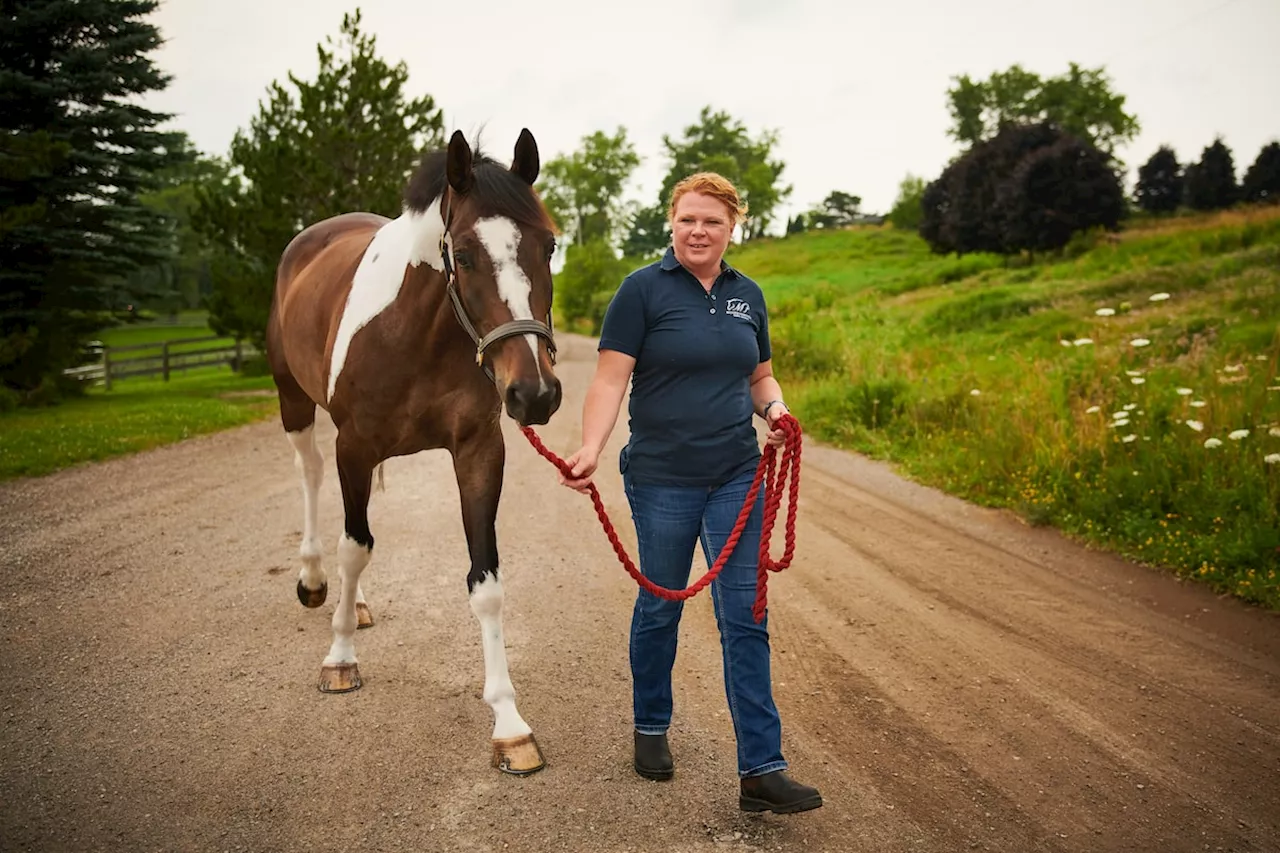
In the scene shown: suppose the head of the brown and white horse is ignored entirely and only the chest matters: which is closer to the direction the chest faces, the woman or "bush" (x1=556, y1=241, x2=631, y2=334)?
the woman

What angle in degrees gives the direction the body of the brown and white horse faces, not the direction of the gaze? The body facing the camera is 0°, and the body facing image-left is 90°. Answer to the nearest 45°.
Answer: approximately 315°

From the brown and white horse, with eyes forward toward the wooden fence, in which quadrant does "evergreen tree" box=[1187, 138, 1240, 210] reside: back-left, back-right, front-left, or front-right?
front-right

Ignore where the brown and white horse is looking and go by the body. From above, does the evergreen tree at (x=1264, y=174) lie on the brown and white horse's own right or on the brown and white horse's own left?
on the brown and white horse's own left

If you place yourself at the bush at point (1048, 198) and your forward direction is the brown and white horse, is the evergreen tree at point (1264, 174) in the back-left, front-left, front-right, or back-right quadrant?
back-left

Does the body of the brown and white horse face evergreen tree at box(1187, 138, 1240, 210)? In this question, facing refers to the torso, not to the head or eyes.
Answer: no

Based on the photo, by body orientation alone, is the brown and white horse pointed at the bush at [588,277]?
no

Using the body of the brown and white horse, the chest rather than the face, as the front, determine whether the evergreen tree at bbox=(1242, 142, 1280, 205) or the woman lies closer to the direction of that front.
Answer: the woman

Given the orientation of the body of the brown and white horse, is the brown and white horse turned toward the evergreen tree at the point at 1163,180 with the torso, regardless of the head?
no

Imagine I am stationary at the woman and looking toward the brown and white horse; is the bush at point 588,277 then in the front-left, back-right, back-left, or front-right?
front-right

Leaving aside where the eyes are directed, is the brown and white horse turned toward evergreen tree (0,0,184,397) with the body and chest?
no

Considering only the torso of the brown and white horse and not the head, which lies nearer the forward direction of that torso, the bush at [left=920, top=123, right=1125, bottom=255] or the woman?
the woman
